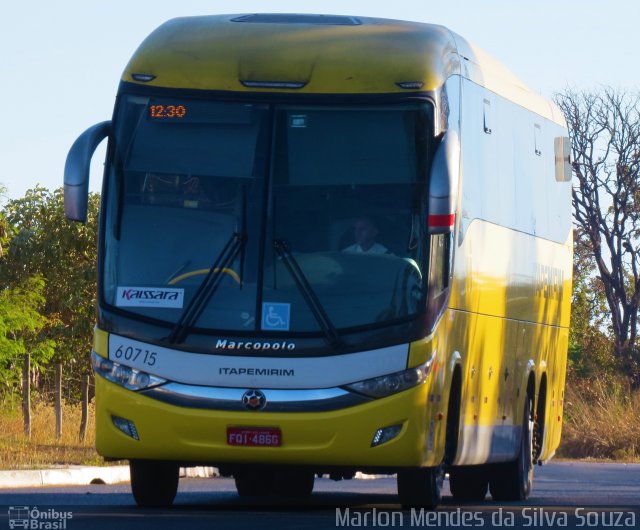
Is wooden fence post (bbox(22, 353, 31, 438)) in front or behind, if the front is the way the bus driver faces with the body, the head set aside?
behind

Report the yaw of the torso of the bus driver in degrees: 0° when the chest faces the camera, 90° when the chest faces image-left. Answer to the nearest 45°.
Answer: approximately 0°

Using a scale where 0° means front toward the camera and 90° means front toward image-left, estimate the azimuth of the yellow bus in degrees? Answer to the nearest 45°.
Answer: approximately 0°

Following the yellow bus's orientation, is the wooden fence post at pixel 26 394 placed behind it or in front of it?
behind
